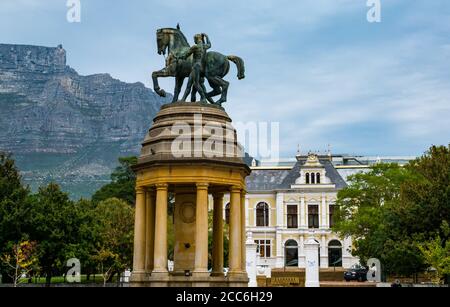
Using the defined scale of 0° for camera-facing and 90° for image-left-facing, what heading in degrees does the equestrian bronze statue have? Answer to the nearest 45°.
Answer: approximately 90°

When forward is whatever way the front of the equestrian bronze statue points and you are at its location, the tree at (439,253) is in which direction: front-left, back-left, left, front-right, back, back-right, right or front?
back-right

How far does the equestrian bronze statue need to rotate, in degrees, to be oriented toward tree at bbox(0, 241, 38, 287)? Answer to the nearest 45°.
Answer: approximately 45° to its right
